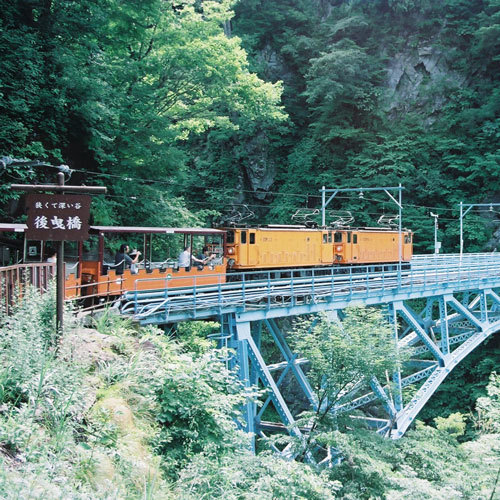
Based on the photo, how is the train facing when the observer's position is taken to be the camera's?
facing away from the viewer and to the right of the viewer

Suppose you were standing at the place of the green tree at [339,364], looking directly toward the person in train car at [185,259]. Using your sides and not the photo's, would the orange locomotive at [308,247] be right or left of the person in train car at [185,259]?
right

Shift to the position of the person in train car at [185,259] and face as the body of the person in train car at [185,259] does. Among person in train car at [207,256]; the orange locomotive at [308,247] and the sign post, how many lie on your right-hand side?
1

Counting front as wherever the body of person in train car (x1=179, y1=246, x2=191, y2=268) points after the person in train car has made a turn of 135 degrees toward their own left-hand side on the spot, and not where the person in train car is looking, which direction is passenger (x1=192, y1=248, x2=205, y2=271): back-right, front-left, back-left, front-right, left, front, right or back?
right
